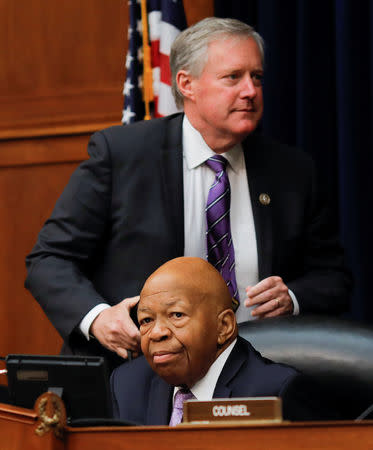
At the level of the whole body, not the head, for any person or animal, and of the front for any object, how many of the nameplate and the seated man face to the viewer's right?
0

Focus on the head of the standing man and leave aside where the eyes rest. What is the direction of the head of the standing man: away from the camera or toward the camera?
toward the camera

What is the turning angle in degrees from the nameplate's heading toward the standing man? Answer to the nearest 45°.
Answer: approximately 180°

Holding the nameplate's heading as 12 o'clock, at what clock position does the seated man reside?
The seated man is roughly at 6 o'clock from the nameplate.

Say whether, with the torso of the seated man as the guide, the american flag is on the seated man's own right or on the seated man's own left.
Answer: on the seated man's own right

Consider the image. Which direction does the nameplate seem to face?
toward the camera

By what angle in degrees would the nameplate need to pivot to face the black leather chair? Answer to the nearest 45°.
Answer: approximately 180°

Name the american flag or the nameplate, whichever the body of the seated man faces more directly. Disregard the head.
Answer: the nameplate

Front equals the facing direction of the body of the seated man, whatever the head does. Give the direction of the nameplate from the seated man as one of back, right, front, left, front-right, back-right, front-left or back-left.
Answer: front-left

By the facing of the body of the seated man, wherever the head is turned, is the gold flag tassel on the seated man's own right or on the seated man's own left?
on the seated man's own right
